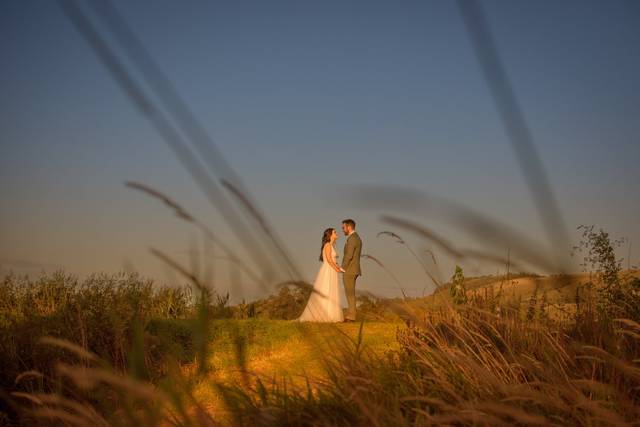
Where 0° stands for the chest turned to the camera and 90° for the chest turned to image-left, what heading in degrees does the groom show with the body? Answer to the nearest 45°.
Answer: approximately 90°
